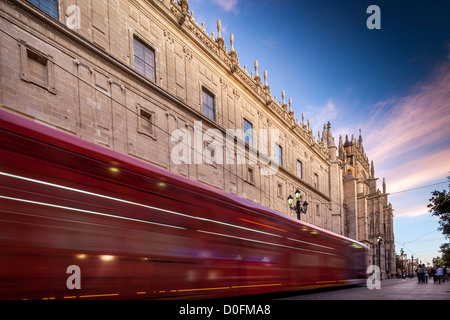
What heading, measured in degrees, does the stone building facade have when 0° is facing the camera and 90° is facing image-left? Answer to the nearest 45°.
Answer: approximately 315°
